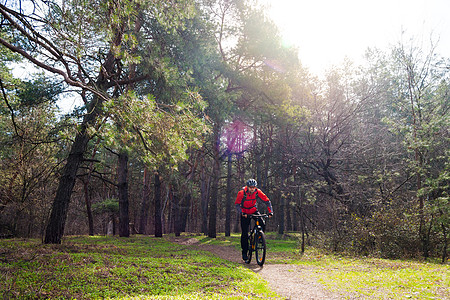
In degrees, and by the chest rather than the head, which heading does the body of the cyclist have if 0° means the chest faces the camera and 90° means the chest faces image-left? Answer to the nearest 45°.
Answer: approximately 0°

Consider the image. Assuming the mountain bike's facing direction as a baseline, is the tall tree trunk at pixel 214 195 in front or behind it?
behind

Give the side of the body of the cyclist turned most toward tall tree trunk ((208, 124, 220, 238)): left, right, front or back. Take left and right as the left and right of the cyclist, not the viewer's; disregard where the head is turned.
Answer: back

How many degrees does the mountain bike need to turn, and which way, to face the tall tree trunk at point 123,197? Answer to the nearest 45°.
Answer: approximately 135° to its right

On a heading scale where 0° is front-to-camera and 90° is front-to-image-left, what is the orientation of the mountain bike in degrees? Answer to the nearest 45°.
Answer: approximately 0°

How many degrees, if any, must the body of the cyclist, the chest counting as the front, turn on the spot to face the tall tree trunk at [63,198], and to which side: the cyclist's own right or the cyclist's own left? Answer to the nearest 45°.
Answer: approximately 90° to the cyclist's own right

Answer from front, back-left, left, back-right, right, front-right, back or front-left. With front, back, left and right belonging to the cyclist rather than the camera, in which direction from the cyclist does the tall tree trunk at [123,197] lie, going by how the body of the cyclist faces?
back-right

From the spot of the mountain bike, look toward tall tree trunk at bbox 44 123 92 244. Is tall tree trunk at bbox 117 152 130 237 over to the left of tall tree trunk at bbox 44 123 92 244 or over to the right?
right

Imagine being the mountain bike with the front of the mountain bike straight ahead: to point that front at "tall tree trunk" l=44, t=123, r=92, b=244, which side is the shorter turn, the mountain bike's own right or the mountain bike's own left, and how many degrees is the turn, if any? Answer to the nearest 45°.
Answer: approximately 90° to the mountain bike's own right
